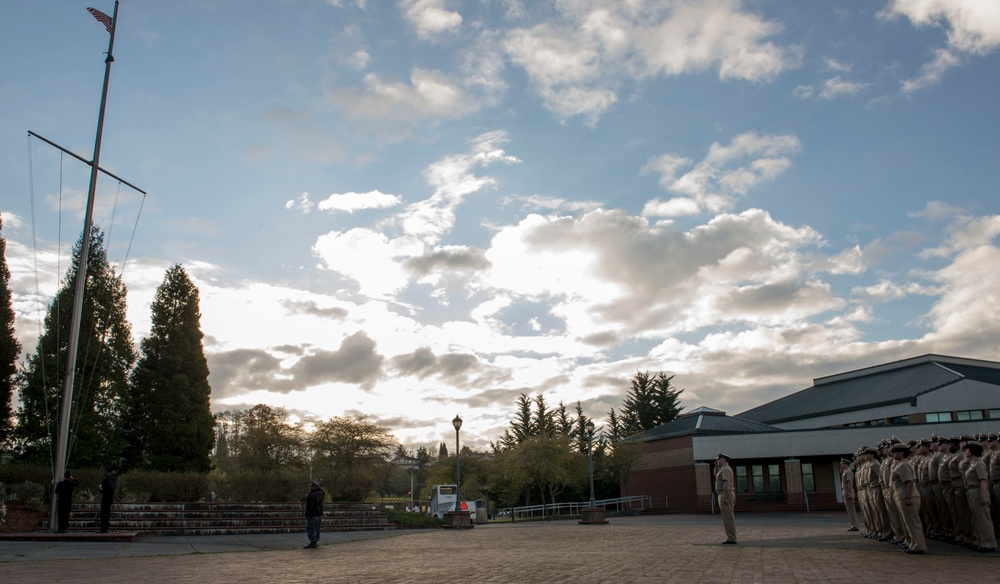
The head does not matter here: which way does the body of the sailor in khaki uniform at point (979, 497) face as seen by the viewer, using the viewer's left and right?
facing to the left of the viewer

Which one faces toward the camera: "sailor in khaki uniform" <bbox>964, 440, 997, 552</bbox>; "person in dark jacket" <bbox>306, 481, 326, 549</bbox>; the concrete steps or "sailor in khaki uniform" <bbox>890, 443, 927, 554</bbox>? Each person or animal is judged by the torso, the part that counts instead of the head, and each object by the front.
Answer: the concrete steps

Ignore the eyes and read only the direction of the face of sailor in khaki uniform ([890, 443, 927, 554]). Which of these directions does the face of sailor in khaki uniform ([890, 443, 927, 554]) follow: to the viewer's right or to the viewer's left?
to the viewer's left

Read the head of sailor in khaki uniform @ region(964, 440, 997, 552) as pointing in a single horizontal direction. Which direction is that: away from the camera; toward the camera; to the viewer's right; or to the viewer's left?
to the viewer's left

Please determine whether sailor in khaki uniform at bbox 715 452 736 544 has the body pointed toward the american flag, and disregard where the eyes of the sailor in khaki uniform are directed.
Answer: yes

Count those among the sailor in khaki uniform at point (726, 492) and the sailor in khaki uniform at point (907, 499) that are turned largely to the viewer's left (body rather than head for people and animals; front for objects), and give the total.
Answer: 2

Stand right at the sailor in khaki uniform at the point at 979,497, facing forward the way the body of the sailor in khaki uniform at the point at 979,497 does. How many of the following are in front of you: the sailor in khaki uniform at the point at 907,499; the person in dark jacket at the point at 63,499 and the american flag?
3

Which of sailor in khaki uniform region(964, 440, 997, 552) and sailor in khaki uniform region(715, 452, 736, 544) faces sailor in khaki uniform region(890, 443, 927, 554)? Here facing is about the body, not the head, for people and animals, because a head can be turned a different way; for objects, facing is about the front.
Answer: sailor in khaki uniform region(964, 440, 997, 552)

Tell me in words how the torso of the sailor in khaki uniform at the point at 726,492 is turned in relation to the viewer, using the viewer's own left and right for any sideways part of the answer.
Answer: facing to the left of the viewer
